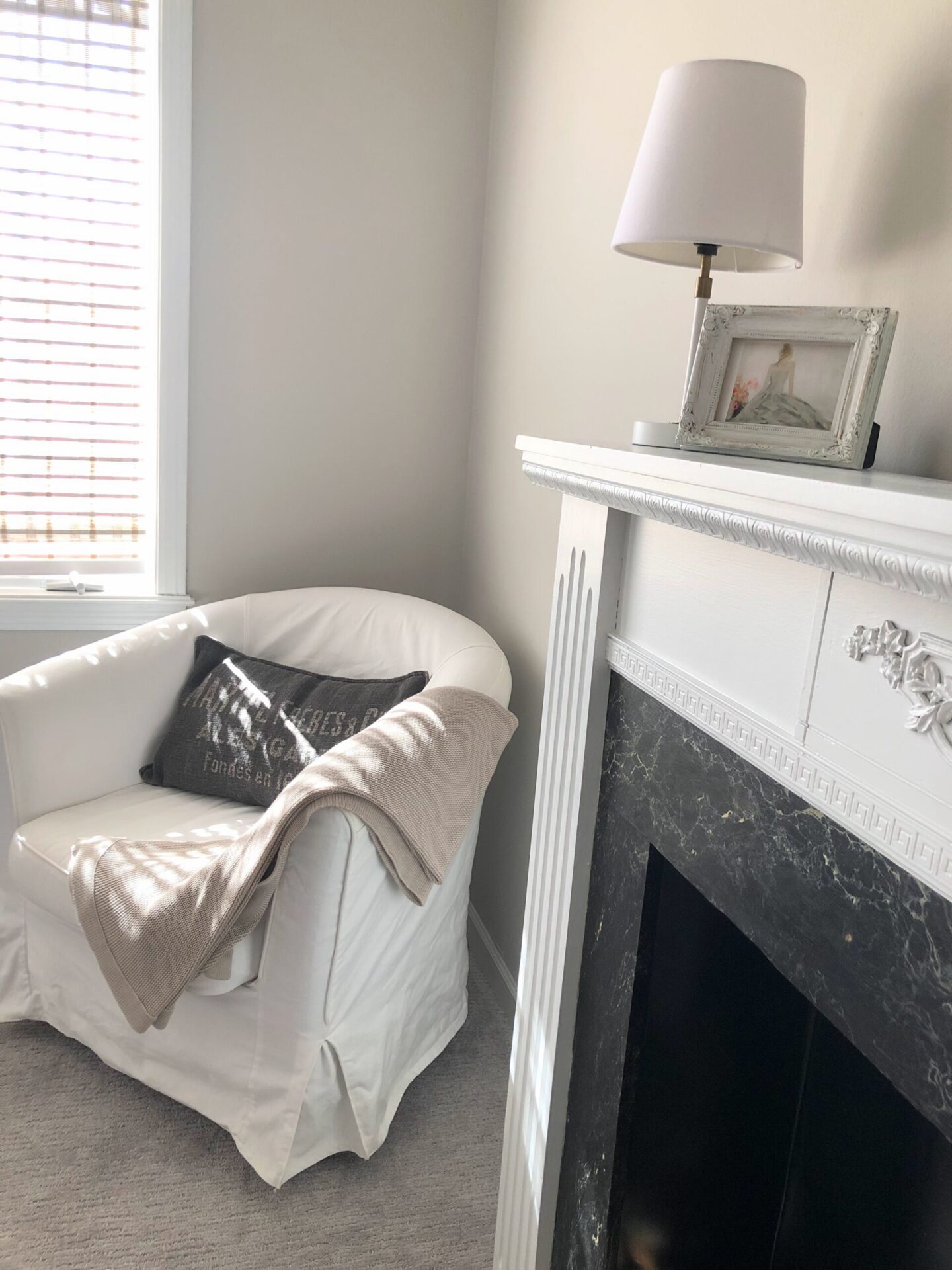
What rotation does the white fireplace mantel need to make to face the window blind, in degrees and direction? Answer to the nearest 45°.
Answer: approximately 90° to its right

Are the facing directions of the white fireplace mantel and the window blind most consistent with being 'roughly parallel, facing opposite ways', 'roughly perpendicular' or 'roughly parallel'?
roughly perpendicular

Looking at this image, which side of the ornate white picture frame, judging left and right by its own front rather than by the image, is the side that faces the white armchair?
right

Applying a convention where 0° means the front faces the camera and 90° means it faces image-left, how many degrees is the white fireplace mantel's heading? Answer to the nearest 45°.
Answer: approximately 45°
